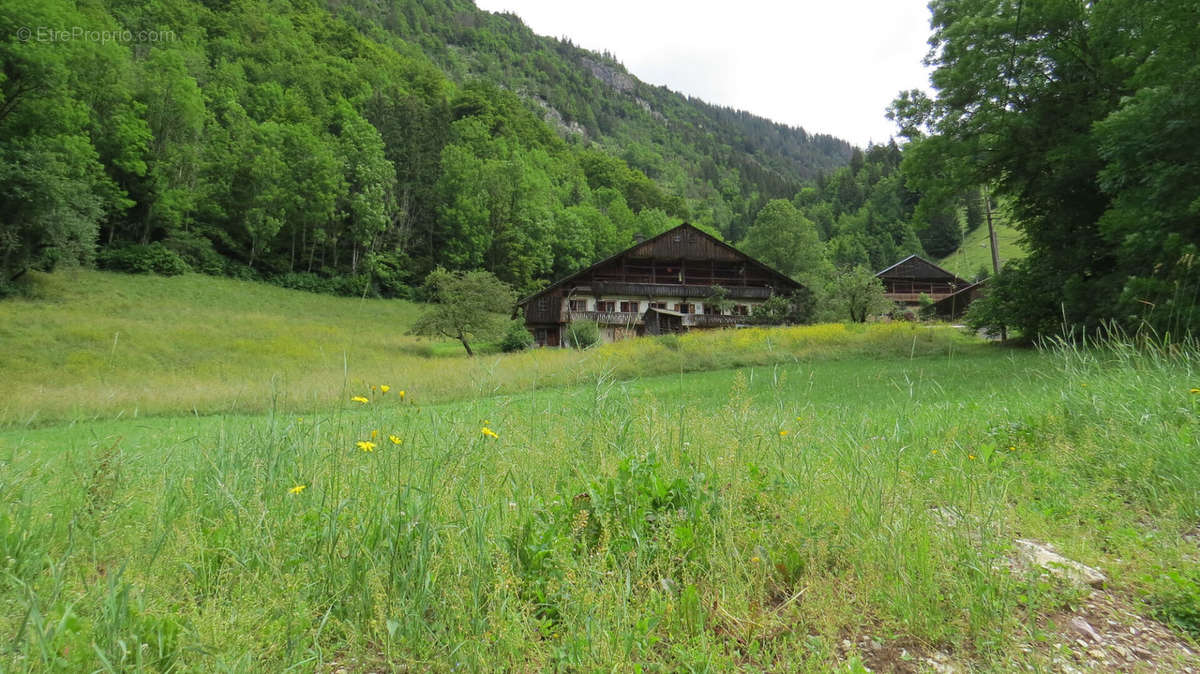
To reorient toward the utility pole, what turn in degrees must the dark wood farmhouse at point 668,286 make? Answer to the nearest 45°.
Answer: approximately 45° to its left

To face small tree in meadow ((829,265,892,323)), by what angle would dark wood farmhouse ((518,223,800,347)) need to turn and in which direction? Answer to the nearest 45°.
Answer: approximately 45° to its left

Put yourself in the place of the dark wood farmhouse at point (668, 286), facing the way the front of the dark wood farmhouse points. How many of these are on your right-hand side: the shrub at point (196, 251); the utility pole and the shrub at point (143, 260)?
2

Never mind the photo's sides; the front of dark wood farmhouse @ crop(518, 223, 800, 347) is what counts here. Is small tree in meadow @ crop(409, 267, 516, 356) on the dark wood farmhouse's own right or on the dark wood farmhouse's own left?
on the dark wood farmhouse's own right

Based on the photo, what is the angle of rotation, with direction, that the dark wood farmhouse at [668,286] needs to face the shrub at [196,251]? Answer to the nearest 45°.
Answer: approximately 90° to its right

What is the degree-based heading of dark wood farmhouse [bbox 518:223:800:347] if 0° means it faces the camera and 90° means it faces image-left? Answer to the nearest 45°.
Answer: approximately 0°

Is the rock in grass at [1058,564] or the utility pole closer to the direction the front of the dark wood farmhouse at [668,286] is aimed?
the rock in grass

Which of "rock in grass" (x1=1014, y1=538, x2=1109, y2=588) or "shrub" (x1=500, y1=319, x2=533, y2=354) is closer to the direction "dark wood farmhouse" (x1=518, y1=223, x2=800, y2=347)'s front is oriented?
the rock in grass

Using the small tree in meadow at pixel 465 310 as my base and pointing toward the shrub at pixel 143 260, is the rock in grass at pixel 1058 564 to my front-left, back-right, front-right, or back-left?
back-left

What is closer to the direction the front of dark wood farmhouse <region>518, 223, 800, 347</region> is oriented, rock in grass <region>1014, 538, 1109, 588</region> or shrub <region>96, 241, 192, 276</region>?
the rock in grass

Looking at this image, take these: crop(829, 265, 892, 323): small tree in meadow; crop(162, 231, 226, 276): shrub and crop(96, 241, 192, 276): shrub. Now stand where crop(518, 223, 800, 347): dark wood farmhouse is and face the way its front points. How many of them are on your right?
2

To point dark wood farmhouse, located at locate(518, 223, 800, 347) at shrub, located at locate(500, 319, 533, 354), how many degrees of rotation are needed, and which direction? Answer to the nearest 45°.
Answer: approximately 45° to its right
